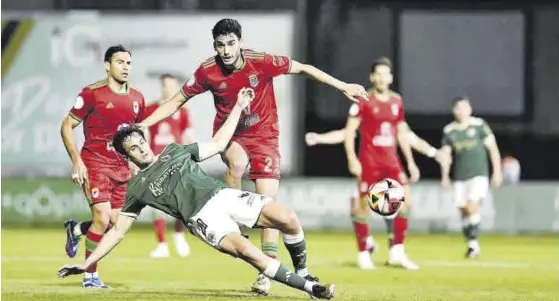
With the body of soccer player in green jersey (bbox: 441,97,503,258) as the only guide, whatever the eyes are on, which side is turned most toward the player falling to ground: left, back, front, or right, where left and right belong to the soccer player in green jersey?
front

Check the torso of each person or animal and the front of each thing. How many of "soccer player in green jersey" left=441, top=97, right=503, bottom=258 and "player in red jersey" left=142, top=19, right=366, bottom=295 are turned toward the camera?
2

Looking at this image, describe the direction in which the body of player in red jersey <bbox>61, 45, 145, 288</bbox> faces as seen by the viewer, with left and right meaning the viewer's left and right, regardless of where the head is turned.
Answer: facing the viewer and to the right of the viewer

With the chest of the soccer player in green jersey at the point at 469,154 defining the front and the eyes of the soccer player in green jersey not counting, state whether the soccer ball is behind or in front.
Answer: in front

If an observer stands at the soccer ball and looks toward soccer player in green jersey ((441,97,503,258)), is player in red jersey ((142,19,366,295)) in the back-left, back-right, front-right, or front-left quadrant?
back-left

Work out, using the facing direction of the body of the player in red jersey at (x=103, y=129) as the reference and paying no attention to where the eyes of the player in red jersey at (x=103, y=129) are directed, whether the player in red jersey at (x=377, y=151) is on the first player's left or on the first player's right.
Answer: on the first player's left

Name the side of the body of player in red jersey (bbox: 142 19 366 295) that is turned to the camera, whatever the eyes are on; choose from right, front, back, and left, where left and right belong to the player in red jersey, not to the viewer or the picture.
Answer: front
